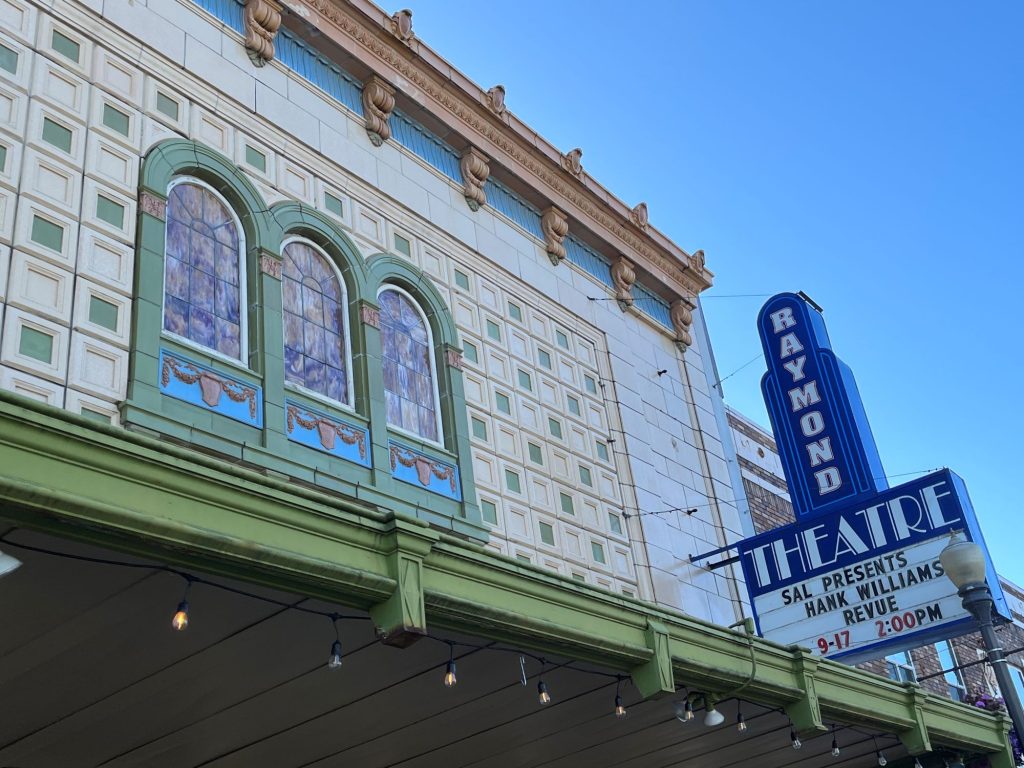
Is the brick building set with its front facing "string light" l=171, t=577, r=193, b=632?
no

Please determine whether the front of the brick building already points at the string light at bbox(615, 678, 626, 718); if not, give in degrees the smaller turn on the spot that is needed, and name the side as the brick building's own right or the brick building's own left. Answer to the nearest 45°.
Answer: approximately 45° to the brick building's own right

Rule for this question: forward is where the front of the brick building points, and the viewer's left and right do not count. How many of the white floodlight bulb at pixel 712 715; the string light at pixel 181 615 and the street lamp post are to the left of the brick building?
0

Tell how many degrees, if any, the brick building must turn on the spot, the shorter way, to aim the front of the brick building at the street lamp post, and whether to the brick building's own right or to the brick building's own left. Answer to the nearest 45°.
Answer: approximately 45° to the brick building's own right

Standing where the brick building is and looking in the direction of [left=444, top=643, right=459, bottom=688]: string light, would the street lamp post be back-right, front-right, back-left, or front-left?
front-left

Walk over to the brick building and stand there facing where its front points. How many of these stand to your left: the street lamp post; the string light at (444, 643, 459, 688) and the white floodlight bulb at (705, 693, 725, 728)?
0

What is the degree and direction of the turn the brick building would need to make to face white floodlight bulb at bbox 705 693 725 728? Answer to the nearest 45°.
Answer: approximately 45° to its right

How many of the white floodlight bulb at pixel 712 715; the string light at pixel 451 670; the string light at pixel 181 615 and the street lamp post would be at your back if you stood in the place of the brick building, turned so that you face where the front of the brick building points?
0

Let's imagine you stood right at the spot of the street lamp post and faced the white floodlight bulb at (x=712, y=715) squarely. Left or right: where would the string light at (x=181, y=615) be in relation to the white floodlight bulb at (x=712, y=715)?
left

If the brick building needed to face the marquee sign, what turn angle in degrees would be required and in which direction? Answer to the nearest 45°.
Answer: approximately 45° to its right

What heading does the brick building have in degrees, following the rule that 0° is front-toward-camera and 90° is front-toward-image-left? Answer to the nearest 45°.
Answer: approximately 315°

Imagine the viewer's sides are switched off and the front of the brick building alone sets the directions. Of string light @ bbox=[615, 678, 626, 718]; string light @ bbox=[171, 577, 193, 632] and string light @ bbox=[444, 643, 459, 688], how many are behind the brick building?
0

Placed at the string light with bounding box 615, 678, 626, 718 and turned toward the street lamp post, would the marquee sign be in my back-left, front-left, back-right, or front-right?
front-left

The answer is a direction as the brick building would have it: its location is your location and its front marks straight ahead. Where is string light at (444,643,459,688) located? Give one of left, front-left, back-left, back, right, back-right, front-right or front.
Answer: front-right
